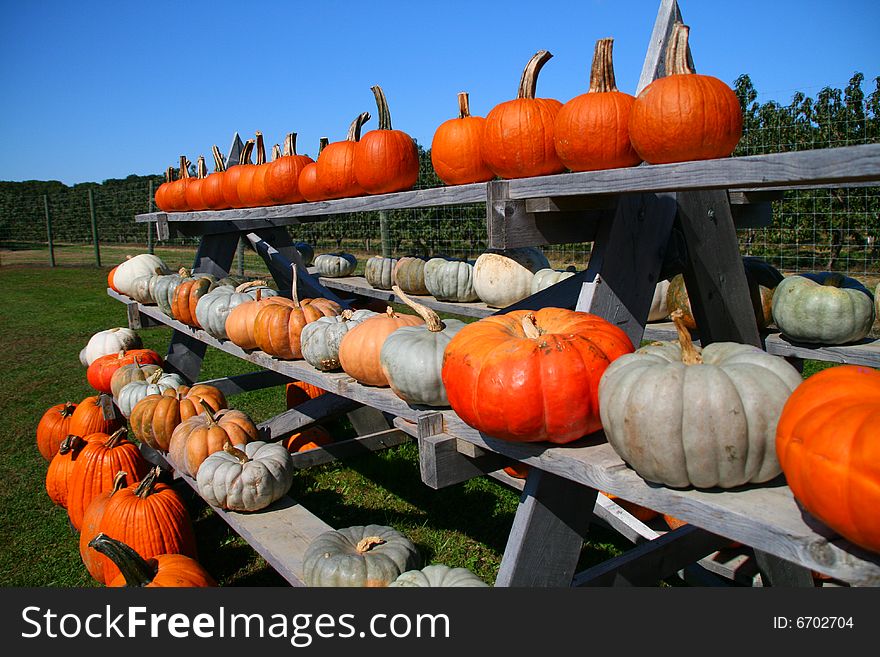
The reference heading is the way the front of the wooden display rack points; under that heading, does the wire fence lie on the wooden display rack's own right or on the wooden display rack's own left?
on the wooden display rack's own right

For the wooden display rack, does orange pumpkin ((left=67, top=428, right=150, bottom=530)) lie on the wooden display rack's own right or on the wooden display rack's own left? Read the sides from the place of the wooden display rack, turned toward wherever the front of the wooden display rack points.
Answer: on the wooden display rack's own right

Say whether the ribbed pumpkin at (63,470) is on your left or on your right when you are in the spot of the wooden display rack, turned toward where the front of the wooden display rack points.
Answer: on your right

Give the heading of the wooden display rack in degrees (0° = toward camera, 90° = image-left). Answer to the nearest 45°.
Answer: approximately 45°
